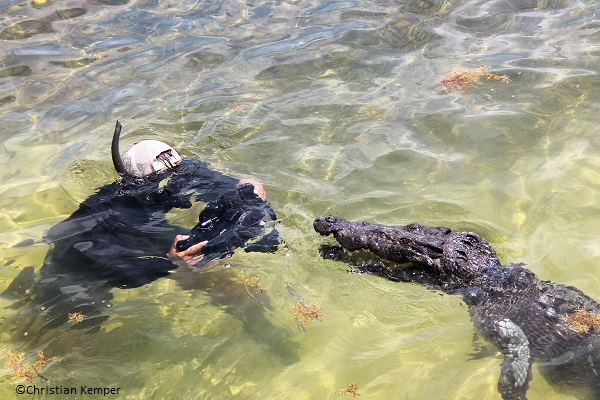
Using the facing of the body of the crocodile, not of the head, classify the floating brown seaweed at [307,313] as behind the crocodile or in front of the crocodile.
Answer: in front

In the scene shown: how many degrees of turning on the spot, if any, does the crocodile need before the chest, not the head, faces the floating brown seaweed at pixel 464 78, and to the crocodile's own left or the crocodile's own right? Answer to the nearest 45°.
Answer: approximately 90° to the crocodile's own right

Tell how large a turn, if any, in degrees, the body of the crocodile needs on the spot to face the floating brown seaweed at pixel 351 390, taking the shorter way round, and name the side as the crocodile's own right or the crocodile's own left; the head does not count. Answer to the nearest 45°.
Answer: approximately 45° to the crocodile's own left

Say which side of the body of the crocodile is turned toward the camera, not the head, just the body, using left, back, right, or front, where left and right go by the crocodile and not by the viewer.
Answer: left

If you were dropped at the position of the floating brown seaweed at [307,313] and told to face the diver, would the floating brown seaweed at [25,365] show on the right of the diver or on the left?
left

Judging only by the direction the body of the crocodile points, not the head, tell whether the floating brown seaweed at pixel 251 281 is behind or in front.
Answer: in front
